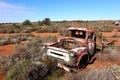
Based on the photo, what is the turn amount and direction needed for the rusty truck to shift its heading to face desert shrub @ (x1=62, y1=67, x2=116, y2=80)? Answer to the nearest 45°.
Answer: approximately 45° to its left

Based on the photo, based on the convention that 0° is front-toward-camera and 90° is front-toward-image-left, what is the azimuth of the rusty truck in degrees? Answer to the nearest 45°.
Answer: approximately 45°

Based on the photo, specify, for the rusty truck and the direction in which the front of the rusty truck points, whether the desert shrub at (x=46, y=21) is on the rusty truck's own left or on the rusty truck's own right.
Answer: on the rusty truck's own right
